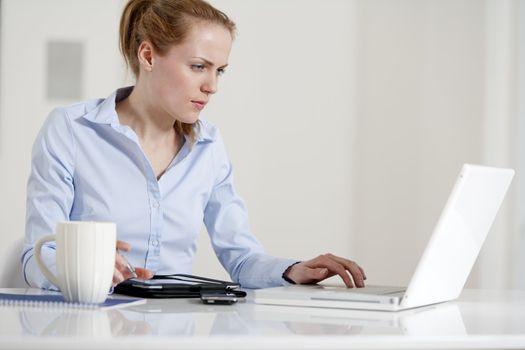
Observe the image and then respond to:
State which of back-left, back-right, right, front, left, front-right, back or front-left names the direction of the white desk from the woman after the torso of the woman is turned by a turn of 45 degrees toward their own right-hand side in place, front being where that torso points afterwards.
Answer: front

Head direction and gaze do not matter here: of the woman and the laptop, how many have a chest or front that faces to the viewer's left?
1

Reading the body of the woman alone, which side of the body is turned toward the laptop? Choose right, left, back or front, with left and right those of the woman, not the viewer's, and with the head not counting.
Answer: front

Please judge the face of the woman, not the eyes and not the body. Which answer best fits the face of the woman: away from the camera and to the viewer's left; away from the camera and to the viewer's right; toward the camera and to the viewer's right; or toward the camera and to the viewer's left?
toward the camera and to the viewer's right

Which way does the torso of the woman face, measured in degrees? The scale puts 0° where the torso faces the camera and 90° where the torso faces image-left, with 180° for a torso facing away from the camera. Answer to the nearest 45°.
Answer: approximately 315°

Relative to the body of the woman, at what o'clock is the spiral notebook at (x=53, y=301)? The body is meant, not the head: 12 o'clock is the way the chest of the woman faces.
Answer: The spiral notebook is roughly at 2 o'clock from the woman.

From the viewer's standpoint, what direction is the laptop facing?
to the viewer's left

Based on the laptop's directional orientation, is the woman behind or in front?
in front
